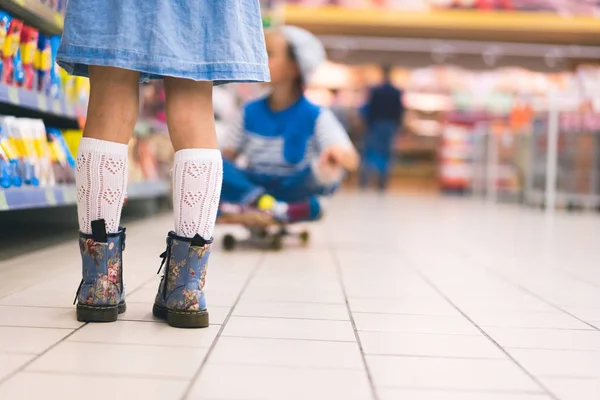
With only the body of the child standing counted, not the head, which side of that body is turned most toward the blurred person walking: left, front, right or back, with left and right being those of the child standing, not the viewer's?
front

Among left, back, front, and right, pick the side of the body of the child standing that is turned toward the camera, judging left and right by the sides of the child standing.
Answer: back

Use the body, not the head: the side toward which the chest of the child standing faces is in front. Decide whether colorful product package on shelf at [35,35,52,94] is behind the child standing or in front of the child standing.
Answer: in front

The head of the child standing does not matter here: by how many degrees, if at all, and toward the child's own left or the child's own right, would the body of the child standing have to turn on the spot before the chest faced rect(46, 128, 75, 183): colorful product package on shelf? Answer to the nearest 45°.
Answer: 0° — they already face it

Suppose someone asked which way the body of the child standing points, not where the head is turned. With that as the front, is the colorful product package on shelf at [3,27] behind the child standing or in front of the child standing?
in front

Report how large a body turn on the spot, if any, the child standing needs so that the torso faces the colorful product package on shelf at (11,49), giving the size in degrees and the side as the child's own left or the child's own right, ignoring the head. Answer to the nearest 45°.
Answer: approximately 45° to the child's own left

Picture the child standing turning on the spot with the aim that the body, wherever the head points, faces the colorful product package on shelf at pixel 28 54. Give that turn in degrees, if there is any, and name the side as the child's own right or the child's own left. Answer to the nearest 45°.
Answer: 0° — they already face it

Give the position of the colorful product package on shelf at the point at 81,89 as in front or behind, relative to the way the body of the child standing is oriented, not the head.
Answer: in front

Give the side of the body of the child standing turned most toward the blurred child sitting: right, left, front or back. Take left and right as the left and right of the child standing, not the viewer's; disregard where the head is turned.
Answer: front
